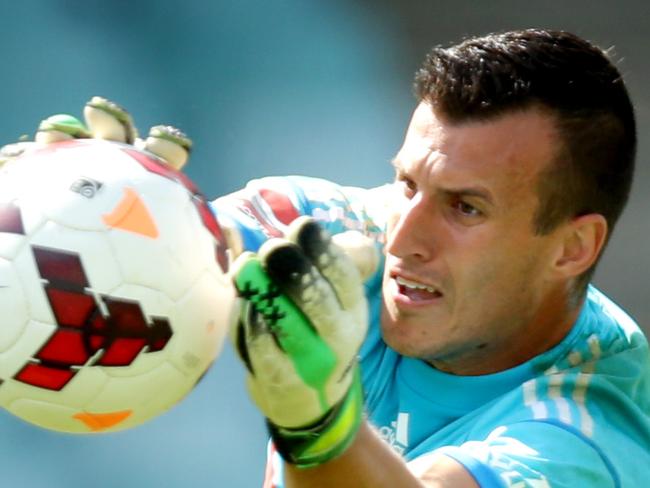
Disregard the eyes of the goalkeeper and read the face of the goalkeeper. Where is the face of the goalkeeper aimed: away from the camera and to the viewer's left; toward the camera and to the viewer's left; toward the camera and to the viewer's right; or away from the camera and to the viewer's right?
toward the camera and to the viewer's left

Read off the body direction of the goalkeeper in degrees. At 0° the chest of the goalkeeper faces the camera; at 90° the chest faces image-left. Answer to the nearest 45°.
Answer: approximately 45°
